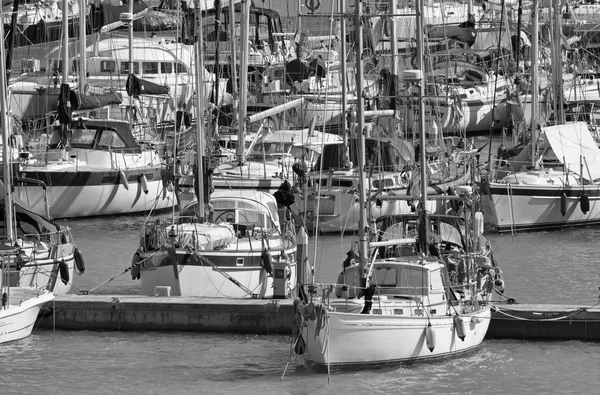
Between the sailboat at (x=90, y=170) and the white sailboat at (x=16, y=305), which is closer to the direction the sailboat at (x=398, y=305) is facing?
the white sailboat

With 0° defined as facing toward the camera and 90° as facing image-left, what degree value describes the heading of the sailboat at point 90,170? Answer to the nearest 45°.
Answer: approximately 45°

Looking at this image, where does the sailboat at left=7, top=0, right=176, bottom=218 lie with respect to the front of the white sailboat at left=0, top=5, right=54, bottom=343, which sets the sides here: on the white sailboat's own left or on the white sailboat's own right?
on the white sailboat's own left

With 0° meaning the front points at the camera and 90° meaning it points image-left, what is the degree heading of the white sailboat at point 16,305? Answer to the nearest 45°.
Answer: approximately 270°

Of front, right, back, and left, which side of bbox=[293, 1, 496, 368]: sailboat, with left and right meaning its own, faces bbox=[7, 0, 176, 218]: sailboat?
right

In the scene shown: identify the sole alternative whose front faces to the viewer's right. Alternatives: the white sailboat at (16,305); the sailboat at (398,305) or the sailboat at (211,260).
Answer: the white sailboat

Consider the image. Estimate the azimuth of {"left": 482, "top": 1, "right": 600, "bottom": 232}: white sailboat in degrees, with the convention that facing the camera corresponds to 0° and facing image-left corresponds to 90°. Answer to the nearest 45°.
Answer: approximately 45°

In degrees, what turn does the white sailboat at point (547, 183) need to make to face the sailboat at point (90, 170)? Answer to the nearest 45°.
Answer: approximately 45° to its right
